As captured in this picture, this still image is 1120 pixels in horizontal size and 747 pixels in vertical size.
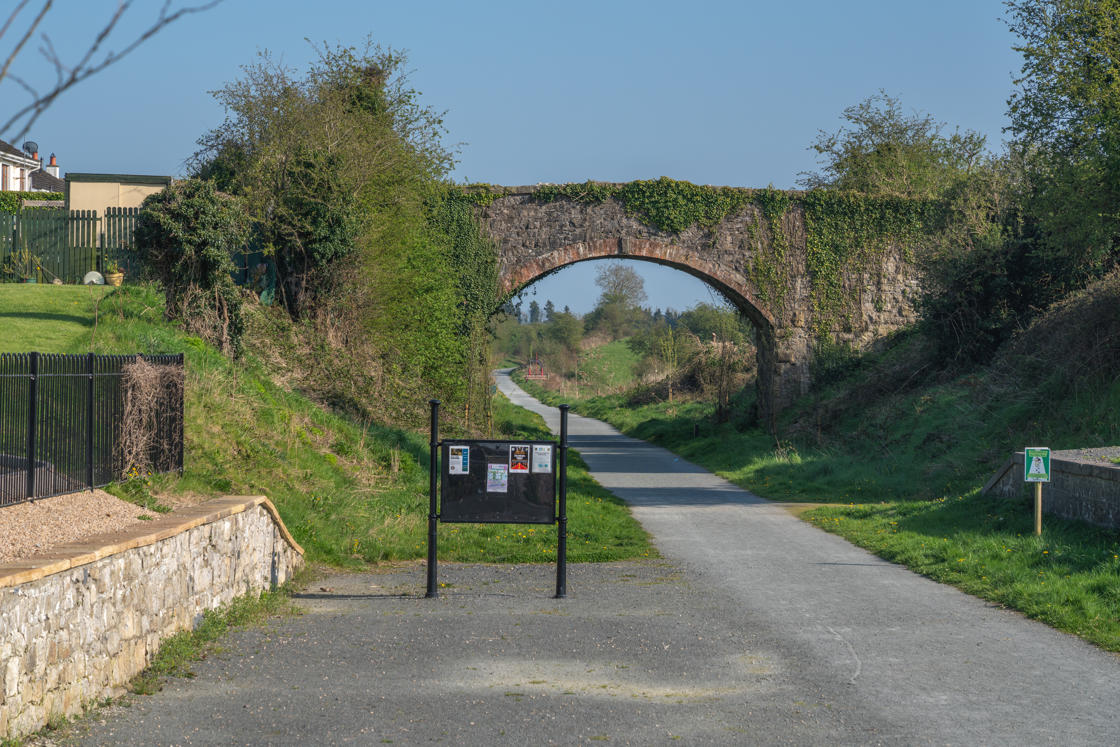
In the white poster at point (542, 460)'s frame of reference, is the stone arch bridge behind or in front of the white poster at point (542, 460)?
behind

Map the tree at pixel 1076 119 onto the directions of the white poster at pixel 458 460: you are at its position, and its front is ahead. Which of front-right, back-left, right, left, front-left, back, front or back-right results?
back-left

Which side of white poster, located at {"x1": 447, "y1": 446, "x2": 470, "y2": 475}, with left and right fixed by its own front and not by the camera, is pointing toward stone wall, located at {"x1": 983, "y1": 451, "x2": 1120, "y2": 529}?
left

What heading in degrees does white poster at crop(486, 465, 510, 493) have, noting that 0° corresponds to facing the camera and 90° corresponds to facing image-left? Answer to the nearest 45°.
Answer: approximately 0°

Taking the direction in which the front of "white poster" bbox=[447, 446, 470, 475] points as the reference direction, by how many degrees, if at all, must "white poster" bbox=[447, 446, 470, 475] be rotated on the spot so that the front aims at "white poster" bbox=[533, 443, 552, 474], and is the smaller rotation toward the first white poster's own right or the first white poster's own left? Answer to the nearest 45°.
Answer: approximately 90° to the first white poster's own left

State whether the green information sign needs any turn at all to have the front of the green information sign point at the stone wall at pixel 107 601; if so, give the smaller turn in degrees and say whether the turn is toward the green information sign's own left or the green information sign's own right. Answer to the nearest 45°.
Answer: approximately 45° to the green information sign's own right

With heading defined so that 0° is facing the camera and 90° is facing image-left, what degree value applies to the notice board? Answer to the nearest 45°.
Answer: approximately 0°

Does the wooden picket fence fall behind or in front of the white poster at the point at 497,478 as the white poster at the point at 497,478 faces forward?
behind
